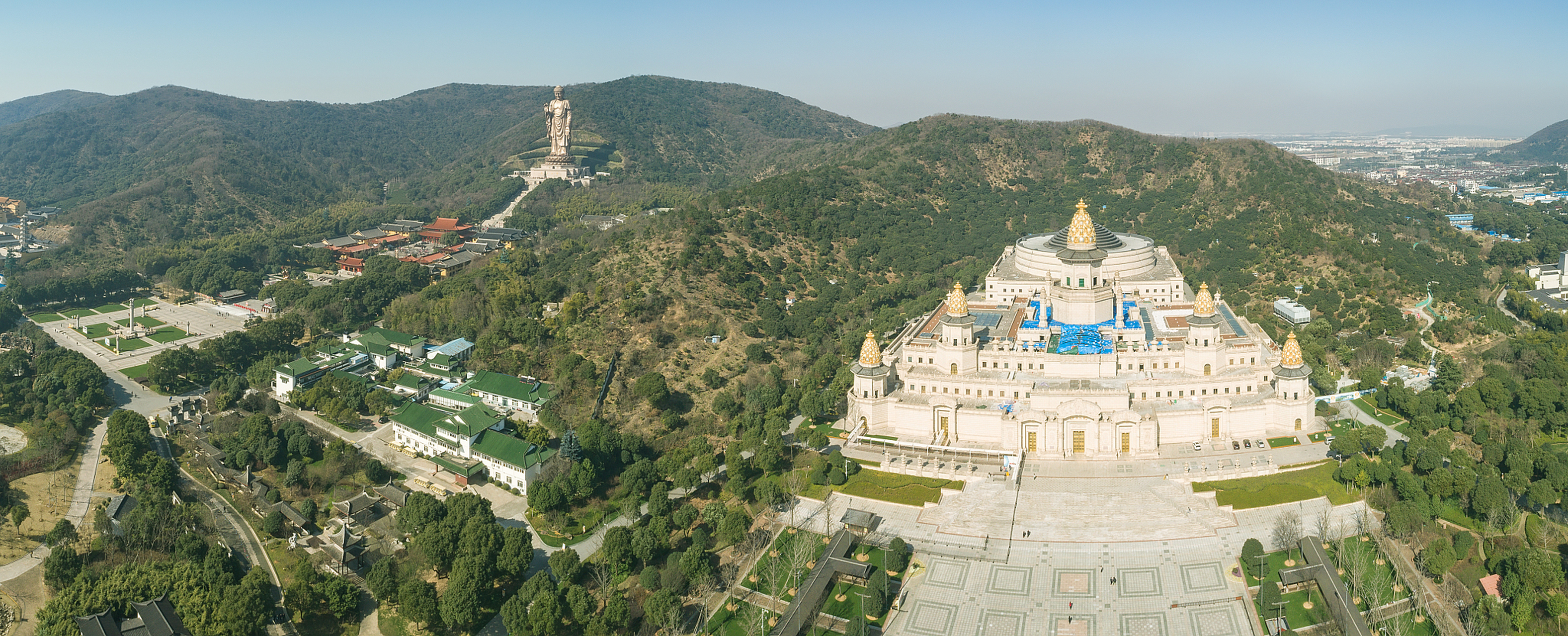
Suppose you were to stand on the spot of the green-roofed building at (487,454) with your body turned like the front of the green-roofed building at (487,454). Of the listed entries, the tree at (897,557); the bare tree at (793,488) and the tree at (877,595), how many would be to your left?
3

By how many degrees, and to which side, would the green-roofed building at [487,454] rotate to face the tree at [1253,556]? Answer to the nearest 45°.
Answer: approximately 90° to its left

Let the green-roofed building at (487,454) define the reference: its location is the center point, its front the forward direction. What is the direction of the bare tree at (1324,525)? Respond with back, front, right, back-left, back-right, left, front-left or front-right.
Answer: left

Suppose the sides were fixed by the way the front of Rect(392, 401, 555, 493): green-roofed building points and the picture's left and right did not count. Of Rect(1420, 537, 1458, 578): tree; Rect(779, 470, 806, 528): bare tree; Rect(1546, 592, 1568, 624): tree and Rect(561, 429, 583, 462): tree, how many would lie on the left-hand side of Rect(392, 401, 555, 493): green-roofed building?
4

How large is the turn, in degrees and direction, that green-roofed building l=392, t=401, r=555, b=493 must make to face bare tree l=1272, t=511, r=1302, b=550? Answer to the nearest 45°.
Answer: approximately 90° to its left

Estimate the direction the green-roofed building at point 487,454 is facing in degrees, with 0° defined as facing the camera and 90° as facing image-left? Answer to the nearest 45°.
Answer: approximately 45°

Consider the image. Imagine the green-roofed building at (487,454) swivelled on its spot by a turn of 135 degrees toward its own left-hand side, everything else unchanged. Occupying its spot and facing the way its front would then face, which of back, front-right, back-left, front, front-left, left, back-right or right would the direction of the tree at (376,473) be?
back

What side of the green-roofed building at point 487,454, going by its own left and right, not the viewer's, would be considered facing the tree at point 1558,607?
left

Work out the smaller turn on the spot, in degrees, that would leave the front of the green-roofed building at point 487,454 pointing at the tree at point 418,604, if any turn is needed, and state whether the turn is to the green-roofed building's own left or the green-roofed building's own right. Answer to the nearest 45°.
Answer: approximately 45° to the green-roofed building's own left

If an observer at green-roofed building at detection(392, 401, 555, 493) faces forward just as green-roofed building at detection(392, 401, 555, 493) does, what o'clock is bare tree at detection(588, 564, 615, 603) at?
The bare tree is roughly at 10 o'clock from the green-roofed building.

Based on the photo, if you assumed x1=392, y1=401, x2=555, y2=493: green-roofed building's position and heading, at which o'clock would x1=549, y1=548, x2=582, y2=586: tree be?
The tree is roughly at 10 o'clock from the green-roofed building.

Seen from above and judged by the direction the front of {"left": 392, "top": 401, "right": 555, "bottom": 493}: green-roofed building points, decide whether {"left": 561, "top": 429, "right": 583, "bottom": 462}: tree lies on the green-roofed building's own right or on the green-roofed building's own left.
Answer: on the green-roofed building's own left

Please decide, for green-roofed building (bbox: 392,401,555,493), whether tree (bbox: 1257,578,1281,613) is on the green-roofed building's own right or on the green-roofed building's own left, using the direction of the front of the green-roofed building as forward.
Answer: on the green-roofed building's own left
